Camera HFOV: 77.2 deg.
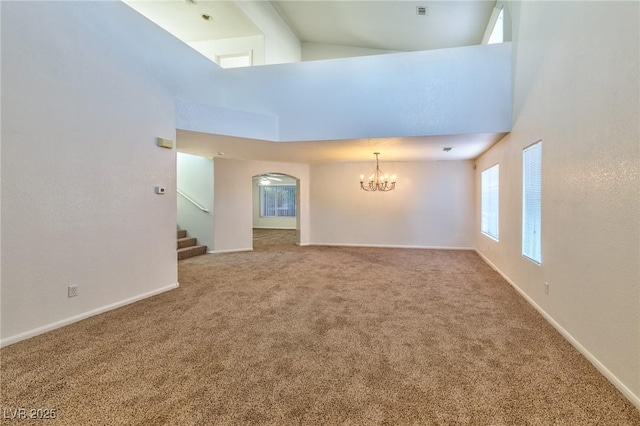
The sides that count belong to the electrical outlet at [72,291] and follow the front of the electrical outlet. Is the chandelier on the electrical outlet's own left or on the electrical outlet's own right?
on the electrical outlet's own left

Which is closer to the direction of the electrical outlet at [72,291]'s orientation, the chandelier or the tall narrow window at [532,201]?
the tall narrow window

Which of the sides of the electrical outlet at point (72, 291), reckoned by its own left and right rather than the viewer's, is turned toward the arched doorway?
left

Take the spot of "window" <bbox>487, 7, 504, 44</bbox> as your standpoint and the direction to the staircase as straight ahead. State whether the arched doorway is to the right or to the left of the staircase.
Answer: right

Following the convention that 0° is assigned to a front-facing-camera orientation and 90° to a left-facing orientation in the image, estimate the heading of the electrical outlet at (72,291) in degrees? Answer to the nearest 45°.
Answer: approximately 315°

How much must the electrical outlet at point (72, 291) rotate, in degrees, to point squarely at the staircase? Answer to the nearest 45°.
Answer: approximately 90° to its left

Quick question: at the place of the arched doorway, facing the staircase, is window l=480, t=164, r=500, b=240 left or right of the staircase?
left
